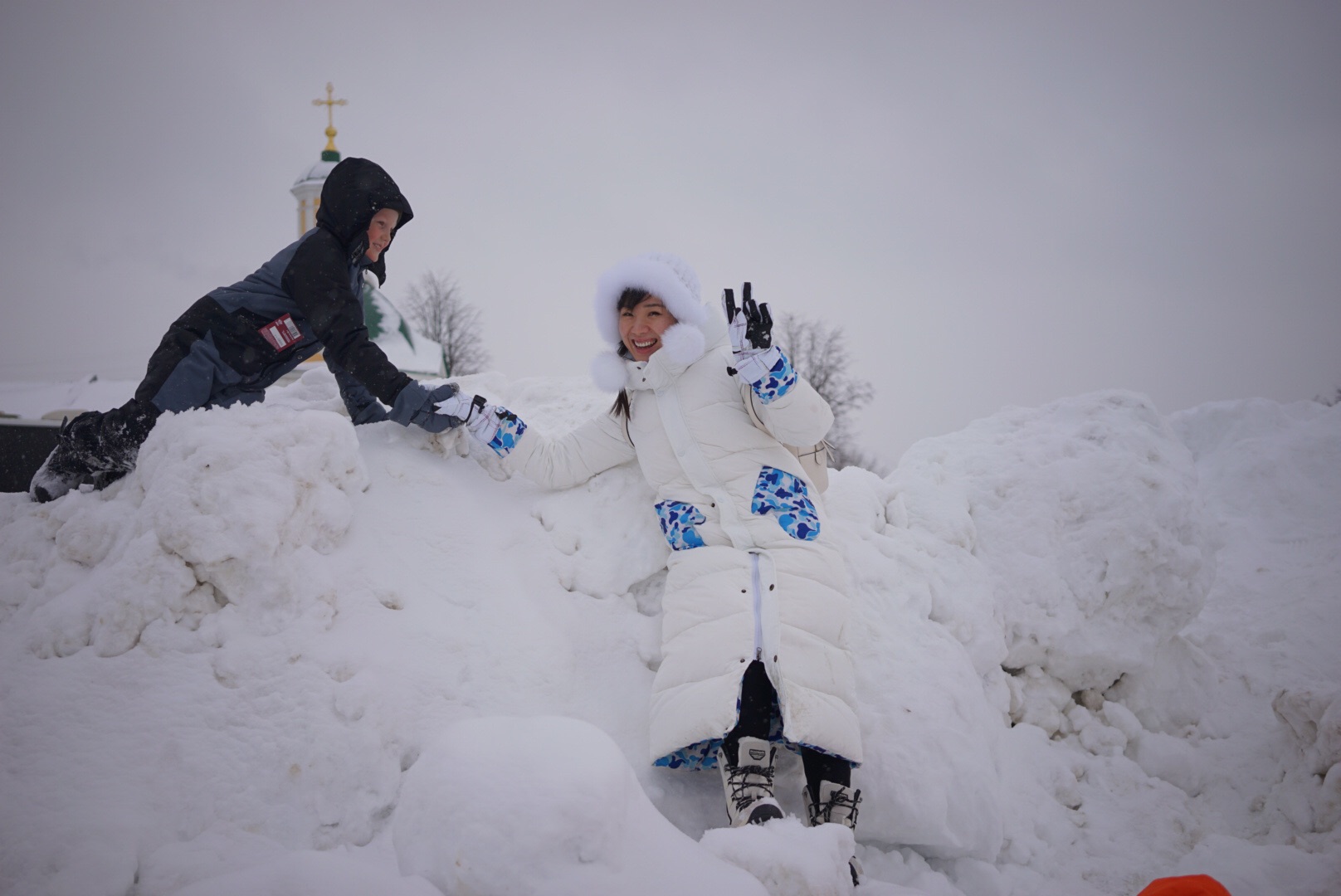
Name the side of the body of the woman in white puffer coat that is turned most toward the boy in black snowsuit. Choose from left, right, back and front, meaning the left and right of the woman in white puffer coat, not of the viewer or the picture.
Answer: right

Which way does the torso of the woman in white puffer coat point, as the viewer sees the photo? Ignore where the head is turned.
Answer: toward the camera

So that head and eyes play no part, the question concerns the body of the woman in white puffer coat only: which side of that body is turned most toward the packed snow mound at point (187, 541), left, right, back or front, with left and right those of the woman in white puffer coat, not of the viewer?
right

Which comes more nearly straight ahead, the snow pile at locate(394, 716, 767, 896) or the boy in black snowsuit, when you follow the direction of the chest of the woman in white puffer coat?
the snow pile

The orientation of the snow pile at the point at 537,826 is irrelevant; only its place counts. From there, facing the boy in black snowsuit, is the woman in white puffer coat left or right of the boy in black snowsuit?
right

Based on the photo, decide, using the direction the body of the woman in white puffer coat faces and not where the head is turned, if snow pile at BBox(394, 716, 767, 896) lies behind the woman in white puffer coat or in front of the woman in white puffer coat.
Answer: in front

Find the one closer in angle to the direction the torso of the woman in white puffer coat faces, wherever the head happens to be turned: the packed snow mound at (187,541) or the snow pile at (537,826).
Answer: the snow pile

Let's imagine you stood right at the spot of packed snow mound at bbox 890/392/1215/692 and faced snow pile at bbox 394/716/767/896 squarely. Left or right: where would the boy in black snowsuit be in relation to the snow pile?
right
